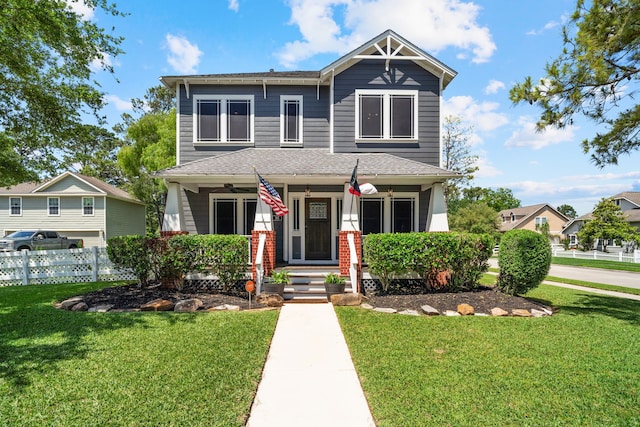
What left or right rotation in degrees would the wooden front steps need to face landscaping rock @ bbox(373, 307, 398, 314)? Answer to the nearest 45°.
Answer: approximately 45° to its left

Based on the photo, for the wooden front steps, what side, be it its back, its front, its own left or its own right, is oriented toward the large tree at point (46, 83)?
right

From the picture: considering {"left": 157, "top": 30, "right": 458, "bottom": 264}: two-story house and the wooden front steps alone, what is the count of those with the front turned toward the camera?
2

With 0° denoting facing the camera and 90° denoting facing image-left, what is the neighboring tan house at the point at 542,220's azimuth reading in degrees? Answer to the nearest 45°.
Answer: approximately 45°

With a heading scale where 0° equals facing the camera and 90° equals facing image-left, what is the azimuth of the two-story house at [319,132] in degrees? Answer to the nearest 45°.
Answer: approximately 0°

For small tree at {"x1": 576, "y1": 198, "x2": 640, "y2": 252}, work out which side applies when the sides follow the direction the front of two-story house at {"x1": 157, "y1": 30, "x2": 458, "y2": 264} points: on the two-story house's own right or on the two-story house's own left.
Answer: on the two-story house's own left

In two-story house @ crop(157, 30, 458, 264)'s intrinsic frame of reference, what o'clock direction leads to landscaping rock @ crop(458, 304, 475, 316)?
The landscaping rock is roughly at 11 o'clock from the two-story house.

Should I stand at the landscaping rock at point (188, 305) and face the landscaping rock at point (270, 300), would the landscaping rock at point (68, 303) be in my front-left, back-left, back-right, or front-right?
back-left
